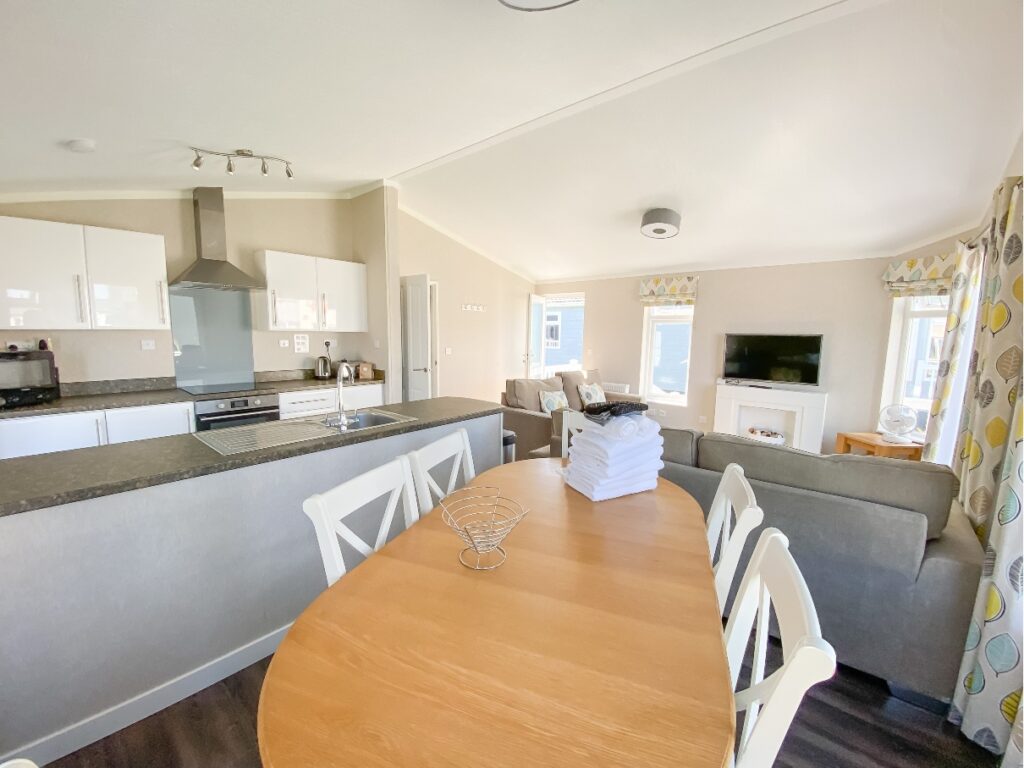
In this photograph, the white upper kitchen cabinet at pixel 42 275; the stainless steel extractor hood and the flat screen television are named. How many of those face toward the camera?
3

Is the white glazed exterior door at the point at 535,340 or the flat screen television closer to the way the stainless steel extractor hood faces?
the flat screen television

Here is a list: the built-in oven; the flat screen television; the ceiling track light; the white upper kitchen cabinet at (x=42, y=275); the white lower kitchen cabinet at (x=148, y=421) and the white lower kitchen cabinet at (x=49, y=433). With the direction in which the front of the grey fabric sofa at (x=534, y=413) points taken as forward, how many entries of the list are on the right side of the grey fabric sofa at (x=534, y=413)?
5

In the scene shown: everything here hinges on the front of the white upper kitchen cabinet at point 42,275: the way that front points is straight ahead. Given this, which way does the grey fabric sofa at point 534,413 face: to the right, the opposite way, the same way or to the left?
the same way

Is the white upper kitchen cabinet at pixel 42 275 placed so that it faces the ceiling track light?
no

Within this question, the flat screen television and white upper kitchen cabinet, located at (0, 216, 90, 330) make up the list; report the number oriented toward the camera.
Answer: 2

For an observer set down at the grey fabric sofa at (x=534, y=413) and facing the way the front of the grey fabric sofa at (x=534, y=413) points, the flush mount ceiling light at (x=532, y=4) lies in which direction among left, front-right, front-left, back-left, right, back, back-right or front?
front-right

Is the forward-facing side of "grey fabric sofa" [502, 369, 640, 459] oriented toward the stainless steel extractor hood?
no

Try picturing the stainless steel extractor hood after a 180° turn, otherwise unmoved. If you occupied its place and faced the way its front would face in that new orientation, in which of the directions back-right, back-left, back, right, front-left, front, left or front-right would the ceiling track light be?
back

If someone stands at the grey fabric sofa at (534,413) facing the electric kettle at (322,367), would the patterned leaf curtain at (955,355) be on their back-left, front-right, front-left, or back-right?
back-left

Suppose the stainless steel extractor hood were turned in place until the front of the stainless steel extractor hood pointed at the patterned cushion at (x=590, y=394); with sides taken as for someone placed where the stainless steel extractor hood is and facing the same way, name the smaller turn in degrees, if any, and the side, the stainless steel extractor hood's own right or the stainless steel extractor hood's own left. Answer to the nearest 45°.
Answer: approximately 90° to the stainless steel extractor hood's own left

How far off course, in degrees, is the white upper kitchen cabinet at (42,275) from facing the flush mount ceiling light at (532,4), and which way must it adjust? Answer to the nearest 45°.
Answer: approximately 45° to its left

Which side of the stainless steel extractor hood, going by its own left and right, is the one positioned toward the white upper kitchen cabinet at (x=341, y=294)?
left

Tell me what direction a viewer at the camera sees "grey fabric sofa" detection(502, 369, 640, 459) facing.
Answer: facing the viewer and to the right of the viewer

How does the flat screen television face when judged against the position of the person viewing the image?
facing the viewer

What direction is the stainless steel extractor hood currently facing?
toward the camera

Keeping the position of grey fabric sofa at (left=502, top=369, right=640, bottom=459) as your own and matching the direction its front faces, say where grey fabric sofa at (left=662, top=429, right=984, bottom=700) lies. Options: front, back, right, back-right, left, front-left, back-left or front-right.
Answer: front

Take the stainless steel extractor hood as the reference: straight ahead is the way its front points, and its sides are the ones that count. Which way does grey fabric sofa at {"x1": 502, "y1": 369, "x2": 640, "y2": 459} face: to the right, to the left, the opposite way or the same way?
the same way
